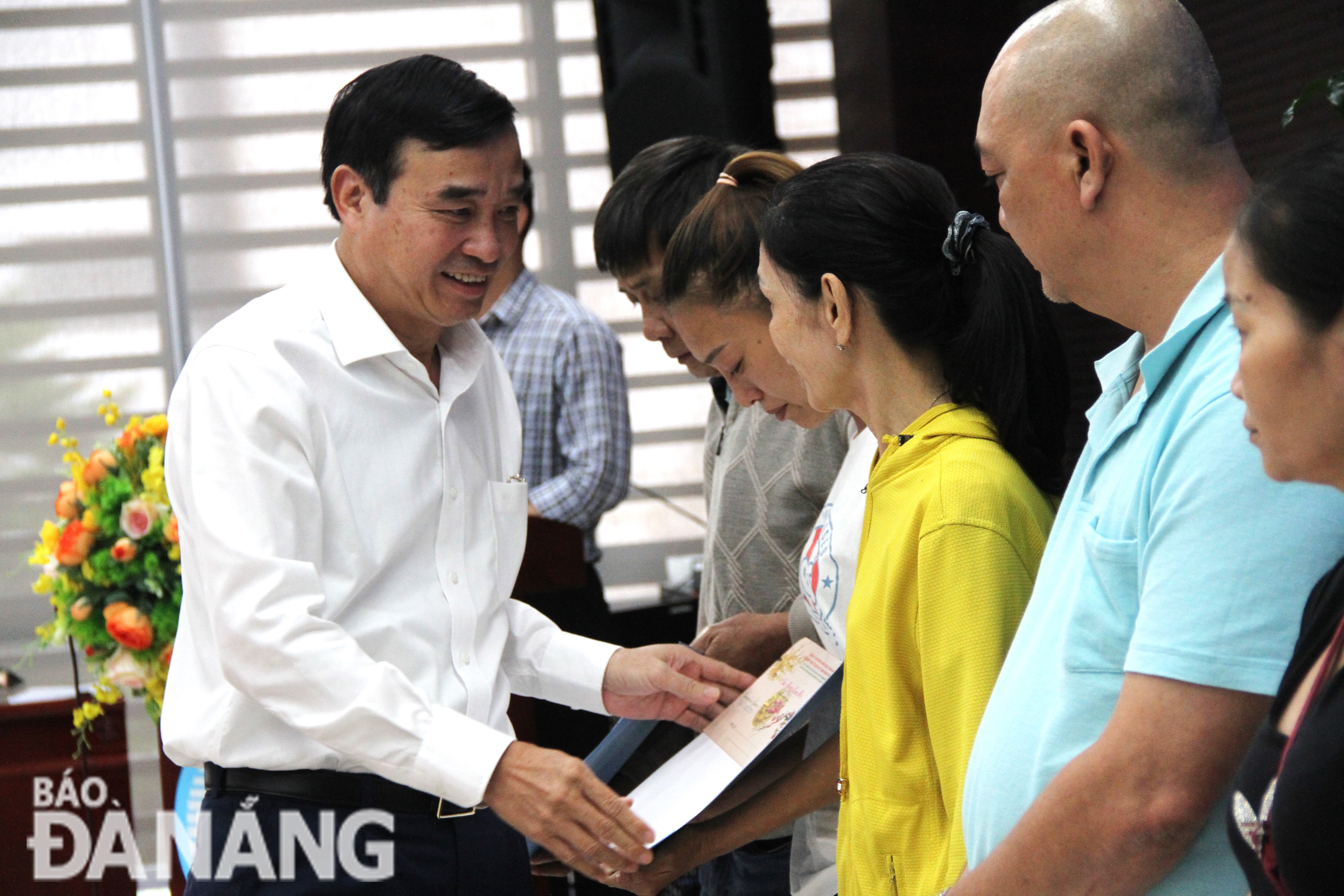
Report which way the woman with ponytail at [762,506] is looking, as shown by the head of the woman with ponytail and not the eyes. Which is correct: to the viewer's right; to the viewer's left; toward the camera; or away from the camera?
to the viewer's left

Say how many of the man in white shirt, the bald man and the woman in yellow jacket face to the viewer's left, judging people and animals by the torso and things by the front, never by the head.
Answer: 2

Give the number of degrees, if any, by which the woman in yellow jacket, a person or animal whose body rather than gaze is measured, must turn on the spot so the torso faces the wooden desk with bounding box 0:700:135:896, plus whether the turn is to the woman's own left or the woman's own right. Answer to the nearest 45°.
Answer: approximately 45° to the woman's own right

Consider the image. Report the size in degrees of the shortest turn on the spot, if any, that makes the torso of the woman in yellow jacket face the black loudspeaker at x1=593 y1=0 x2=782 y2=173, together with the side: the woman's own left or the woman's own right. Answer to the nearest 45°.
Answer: approximately 90° to the woman's own right

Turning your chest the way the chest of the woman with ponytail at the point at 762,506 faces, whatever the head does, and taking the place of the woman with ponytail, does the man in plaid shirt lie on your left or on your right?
on your right

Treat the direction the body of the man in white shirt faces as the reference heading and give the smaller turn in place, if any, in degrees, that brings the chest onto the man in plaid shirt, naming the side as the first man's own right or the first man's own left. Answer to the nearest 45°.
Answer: approximately 135° to the first man's own left

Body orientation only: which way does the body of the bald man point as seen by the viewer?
to the viewer's left

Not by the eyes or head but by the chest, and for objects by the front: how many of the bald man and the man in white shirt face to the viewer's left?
1

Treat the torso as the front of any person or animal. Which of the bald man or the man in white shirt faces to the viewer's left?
the bald man

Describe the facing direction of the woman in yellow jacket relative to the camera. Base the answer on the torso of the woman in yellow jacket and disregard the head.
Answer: to the viewer's left

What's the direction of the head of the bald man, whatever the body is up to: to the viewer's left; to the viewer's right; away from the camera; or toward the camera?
to the viewer's left

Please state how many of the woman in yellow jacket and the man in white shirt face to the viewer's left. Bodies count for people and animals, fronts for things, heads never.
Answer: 1
